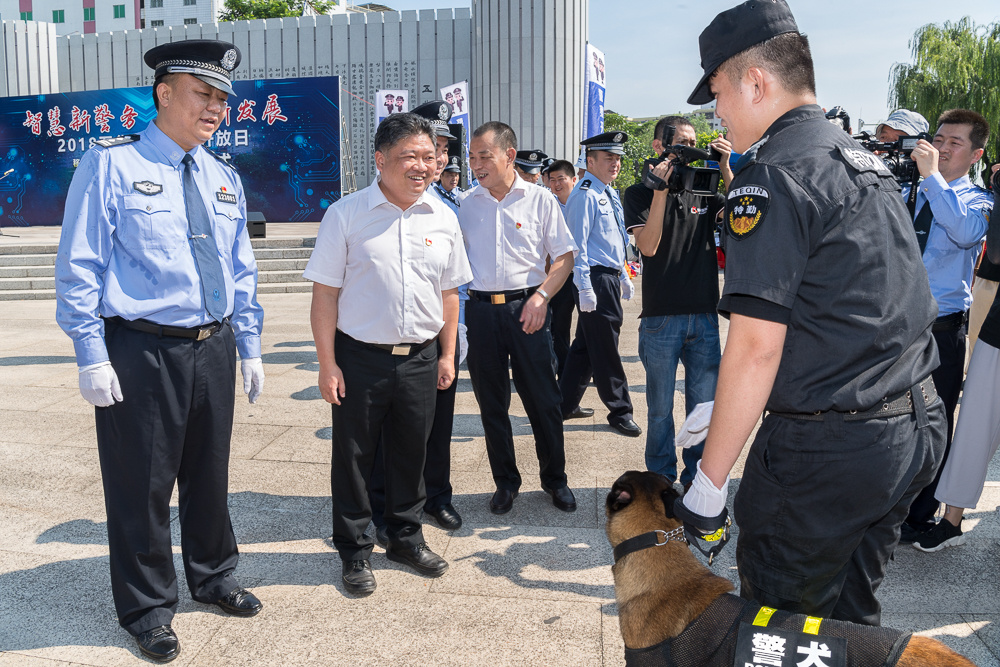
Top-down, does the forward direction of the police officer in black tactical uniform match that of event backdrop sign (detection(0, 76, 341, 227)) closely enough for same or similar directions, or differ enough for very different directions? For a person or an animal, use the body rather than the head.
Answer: very different directions

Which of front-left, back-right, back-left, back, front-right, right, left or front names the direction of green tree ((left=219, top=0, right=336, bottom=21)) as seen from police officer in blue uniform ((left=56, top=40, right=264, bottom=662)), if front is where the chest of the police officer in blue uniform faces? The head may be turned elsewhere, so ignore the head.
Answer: back-left

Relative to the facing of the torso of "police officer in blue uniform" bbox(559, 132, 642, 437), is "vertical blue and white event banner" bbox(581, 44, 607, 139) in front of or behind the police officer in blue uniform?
behind

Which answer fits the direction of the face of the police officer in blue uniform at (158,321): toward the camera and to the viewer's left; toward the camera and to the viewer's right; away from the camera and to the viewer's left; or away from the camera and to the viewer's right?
toward the camera and to the viewer's right

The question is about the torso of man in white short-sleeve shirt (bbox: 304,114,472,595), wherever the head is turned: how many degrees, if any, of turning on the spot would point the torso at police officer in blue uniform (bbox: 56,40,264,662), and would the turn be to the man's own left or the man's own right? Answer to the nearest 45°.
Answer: approximately 90° to the man's own right

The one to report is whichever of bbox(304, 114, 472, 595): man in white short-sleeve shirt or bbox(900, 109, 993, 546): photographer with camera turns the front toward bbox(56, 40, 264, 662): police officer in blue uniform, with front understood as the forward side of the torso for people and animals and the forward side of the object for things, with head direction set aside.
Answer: the photographer with camera

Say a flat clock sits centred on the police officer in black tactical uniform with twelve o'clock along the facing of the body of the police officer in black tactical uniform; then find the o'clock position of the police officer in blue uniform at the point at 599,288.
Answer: The police officer in blue uniform is roughly at 1 o'clock from the police officer in black tactical uniform.

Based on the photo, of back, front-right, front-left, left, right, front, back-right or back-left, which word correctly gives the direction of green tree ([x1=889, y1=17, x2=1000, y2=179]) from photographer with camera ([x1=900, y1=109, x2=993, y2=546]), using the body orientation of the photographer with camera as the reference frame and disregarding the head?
back-right

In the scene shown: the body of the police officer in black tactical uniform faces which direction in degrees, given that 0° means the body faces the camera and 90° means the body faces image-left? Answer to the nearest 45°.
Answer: approximately 135°

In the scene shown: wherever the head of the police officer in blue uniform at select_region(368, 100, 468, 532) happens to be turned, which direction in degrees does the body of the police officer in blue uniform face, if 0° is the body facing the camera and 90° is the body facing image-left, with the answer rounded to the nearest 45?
approximately 315°

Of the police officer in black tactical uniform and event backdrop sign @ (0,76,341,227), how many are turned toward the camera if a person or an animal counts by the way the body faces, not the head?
1

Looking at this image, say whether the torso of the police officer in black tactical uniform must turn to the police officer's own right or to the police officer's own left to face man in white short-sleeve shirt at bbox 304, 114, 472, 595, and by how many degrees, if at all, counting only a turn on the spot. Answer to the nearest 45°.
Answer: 0° — they already face them

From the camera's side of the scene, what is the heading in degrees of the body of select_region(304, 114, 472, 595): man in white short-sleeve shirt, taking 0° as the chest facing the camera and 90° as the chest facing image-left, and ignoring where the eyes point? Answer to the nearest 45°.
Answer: approximately 315°

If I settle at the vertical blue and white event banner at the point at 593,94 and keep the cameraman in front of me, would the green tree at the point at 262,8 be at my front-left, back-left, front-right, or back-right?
back-right
